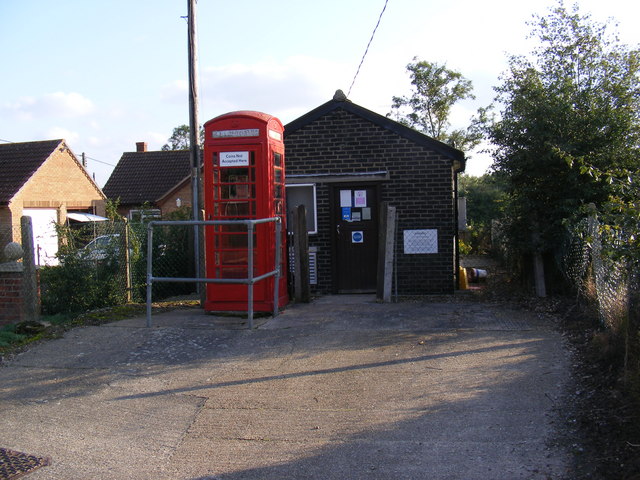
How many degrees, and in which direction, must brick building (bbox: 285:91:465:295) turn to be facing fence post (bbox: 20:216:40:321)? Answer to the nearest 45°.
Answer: approximately 45° to its right

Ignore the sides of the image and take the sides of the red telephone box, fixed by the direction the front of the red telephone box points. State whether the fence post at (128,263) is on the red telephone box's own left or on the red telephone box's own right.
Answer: on the red telephone box's own right

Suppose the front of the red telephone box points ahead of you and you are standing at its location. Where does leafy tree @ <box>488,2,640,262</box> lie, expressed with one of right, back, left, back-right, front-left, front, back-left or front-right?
left

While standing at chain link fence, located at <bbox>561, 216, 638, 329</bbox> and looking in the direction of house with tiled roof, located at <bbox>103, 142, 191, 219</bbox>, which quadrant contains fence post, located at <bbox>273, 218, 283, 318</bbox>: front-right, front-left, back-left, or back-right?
front-left

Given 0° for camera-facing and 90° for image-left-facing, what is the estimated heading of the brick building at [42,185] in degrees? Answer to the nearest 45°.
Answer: approximately 315°

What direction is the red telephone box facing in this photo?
toward the camera

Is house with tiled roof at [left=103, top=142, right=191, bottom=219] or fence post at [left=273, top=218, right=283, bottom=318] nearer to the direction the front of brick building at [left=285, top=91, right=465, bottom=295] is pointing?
the fence post

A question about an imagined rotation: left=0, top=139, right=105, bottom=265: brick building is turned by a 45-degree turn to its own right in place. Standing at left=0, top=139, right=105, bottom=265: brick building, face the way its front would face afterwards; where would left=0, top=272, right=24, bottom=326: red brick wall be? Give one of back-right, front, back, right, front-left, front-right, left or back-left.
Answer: front

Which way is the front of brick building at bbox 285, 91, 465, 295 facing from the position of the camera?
facing the viewer

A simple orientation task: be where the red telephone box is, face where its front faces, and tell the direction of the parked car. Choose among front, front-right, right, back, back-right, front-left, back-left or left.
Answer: back-right

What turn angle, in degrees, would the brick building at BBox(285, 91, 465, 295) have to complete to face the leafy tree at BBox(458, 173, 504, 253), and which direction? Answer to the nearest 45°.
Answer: approximately 180°

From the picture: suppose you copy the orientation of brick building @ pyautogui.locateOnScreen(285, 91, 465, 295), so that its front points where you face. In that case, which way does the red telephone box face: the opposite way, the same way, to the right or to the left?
the same way

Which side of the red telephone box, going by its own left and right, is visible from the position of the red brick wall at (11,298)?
right

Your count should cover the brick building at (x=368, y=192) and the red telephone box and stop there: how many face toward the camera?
2
